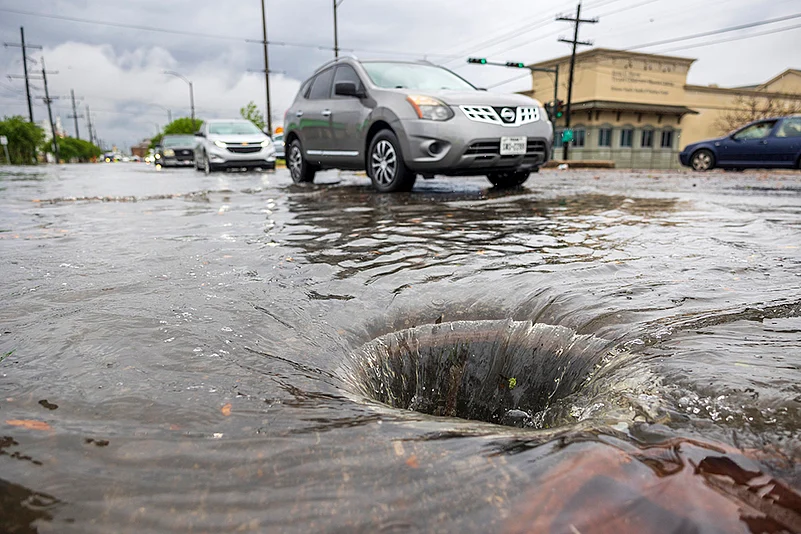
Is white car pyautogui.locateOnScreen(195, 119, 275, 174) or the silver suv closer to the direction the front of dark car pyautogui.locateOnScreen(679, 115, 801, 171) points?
the white car

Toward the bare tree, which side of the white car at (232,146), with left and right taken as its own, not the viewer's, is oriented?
left

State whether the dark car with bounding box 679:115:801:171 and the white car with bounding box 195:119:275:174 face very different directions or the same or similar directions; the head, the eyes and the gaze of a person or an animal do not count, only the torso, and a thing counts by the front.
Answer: very different directions

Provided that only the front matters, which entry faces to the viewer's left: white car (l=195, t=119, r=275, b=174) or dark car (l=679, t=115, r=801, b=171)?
the dark car

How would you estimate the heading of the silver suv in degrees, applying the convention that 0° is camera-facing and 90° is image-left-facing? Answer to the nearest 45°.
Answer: approximately 315°

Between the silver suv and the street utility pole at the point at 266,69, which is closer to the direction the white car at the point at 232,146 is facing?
the silver suv

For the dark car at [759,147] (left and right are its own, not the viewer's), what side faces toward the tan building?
right

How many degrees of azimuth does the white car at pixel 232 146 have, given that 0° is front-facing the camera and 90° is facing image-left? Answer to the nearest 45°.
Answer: approximately 315°

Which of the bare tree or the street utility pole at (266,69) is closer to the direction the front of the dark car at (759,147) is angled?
the street utility pole

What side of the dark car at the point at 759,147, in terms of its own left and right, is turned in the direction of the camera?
left

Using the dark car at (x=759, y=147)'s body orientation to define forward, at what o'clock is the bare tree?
The bare tree is roughly at 3 o'clock from the dark car.
